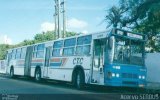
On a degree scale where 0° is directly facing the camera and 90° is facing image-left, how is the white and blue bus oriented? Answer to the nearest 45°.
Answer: approximately 315°
